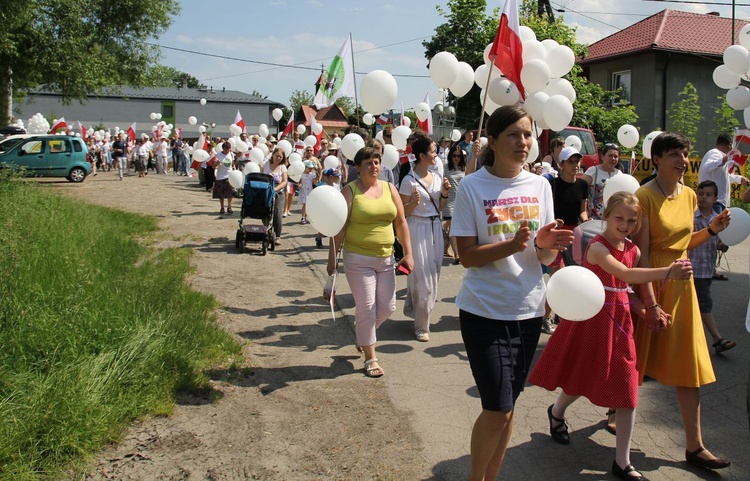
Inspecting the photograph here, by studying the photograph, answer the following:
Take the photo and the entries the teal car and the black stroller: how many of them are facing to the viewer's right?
0

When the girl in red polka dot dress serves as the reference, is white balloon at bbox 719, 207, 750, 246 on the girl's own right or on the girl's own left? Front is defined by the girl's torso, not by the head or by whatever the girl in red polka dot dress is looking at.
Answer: on the girl's own left

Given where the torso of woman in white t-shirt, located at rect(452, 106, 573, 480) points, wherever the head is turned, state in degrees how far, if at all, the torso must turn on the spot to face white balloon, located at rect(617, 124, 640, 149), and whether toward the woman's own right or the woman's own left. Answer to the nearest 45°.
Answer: approximately 135° to the woman's own left

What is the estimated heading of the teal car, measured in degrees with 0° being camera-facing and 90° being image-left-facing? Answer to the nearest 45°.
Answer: approximately 90°

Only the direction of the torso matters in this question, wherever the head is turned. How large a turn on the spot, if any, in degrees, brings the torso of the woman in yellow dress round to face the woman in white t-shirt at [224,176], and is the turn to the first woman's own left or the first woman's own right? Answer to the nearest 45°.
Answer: approximately 180°

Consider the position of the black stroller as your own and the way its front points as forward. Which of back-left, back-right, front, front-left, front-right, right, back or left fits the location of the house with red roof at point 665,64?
back-left
